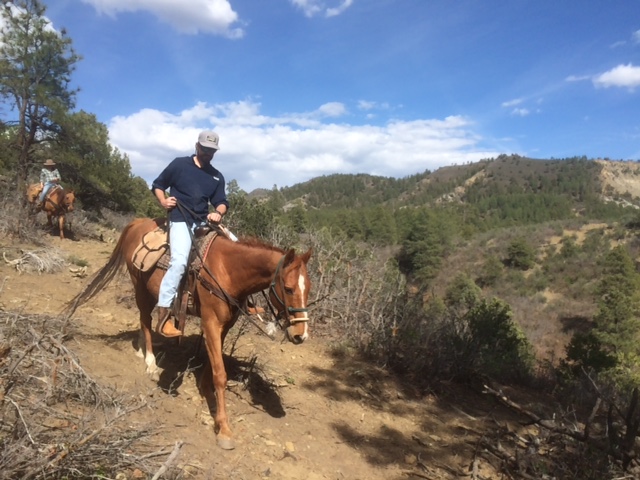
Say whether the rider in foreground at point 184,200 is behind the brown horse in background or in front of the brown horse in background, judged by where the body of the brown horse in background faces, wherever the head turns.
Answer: in front

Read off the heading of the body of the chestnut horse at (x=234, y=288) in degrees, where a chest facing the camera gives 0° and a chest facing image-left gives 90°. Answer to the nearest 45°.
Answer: approximately 315°

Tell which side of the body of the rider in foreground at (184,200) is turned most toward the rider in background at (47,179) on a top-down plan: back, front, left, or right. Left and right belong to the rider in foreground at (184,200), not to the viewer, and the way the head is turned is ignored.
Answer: back

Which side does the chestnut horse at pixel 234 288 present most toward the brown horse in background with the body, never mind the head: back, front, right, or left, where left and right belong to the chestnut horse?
back

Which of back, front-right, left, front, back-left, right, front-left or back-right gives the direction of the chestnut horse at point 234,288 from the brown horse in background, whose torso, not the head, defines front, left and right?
front-right

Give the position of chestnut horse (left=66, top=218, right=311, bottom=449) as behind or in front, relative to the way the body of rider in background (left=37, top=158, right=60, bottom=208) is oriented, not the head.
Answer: in front

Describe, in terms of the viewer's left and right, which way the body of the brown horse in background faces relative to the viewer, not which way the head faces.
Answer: facing the viewer and to the right of the viewer
